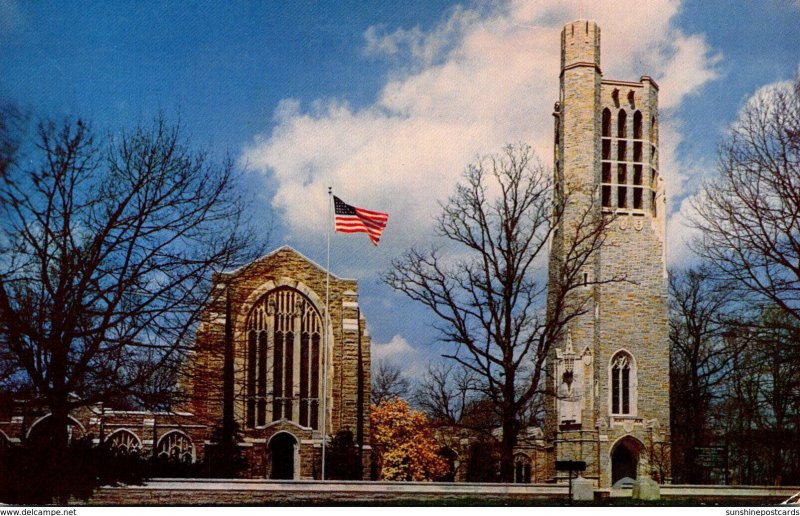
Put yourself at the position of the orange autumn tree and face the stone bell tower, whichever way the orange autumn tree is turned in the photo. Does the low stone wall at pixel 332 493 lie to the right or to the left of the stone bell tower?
right

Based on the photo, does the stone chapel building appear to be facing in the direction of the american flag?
yes

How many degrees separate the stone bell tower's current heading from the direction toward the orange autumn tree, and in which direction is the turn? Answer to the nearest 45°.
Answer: approximately 135° to its right

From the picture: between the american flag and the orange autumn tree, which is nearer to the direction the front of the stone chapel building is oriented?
the american flag

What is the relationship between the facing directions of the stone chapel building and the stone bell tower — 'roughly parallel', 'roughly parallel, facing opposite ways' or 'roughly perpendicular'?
roughly parallel

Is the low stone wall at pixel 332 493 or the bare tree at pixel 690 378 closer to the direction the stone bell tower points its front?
the low stone wall

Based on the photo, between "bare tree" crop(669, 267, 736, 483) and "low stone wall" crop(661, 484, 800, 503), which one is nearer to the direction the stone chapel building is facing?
the low stone wall

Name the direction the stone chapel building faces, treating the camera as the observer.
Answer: facing the viewer

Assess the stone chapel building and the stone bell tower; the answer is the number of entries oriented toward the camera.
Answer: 2

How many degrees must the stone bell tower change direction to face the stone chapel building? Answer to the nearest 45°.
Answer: approximately 90° to its right

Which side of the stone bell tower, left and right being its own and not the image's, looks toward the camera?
front

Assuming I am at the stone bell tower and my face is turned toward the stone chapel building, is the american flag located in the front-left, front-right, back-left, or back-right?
front-left
